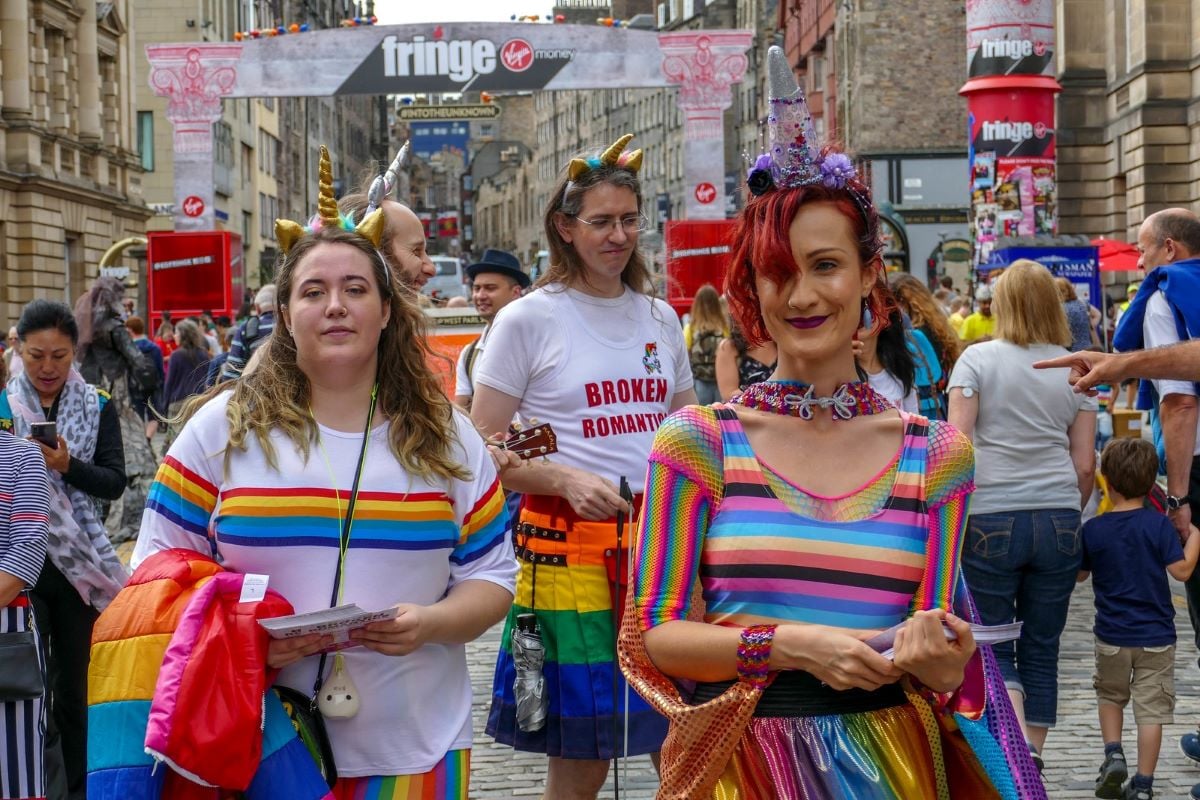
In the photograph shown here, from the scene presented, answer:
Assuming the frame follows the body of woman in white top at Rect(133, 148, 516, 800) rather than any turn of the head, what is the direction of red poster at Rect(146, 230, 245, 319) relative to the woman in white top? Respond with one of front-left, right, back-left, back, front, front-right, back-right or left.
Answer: back

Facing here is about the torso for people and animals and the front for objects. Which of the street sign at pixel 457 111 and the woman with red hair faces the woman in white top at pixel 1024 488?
the street sign

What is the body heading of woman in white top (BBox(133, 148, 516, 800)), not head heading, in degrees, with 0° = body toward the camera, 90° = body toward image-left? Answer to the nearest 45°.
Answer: approximately 0°

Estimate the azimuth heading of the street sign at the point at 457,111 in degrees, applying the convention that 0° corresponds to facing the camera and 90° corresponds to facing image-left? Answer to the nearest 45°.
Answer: approximately 0°

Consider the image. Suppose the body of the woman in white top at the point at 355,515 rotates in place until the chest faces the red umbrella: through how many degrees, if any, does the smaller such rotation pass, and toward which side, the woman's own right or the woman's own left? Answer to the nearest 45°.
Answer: approximately 135° to the woman's own left

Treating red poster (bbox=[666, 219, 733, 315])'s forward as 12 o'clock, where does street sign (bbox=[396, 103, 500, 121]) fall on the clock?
The street sign is roughly at 3 o'clock from the red poster.

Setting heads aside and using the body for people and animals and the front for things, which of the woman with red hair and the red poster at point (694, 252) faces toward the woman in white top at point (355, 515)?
the red poster

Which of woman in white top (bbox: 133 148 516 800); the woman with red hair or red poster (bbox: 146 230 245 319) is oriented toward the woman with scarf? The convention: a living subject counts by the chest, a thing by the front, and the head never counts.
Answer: the red poster

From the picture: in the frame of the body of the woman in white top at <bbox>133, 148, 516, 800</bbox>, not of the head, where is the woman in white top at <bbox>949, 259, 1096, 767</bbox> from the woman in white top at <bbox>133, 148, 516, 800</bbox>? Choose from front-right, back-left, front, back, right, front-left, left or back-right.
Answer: back-left

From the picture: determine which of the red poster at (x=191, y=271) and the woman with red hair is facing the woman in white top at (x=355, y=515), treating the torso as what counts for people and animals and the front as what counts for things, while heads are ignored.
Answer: the red poster

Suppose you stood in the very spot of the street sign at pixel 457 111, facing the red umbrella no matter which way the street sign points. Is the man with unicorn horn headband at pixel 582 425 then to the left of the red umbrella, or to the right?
right
